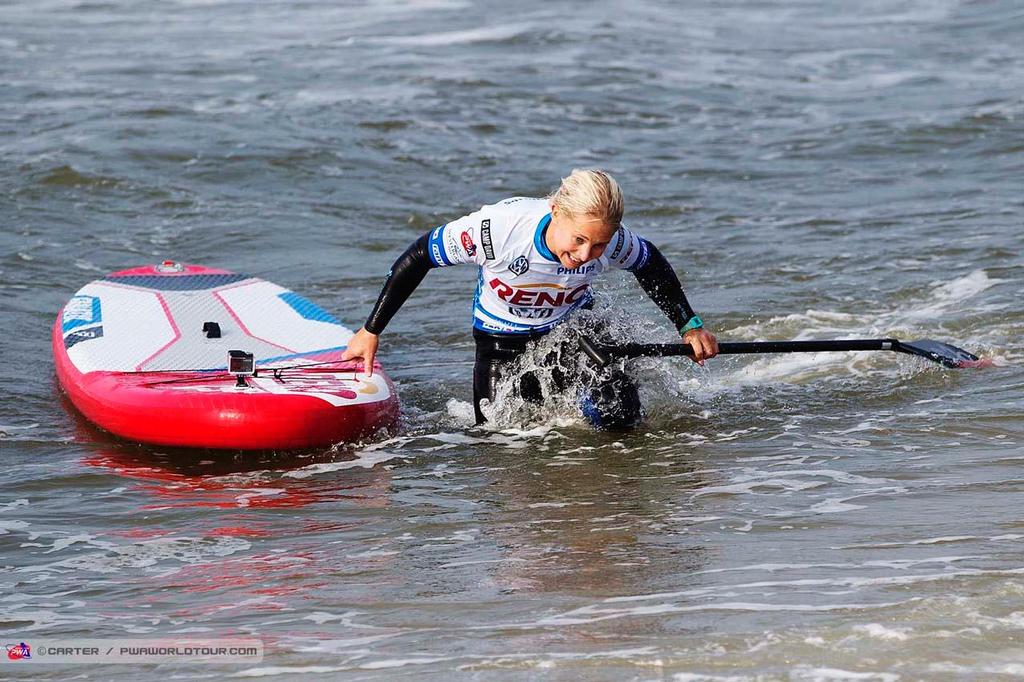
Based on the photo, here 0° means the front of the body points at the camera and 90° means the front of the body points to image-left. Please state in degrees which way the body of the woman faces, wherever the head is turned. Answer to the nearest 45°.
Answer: approximately 315°
